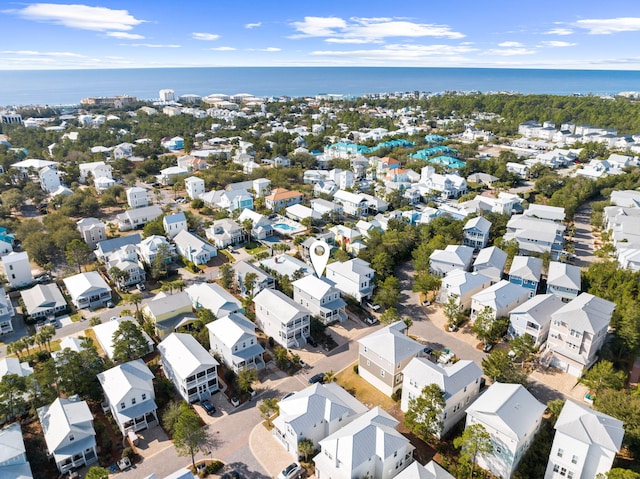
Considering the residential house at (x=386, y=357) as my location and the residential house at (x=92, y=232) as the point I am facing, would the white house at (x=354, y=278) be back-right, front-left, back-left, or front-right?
front-right

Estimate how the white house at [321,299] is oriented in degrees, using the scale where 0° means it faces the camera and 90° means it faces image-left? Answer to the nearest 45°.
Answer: approximately 315°

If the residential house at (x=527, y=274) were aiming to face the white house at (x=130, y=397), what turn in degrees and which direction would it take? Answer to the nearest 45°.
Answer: approximately 45° to its right

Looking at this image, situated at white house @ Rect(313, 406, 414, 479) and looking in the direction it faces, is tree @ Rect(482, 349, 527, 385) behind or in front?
behind

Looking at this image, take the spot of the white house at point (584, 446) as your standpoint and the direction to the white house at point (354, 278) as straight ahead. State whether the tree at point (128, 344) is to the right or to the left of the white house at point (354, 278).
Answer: left

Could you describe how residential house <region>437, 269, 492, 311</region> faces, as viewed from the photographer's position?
facing the viewer and to the left of the viewer

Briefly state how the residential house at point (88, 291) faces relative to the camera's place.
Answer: facing the viewer and to the right of the viewer

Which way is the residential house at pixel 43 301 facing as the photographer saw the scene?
facing the viewer

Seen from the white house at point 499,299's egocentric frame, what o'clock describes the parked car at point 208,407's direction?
The parked car is roughly at 12 o'clock from the white house.

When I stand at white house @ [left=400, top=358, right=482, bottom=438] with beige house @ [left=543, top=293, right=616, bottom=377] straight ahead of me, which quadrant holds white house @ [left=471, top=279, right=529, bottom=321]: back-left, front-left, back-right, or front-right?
front-left

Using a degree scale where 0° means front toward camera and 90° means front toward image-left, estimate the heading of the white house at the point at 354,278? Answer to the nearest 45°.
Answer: approximately 315°

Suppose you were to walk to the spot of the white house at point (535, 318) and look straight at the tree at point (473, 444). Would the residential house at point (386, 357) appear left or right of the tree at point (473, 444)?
right
